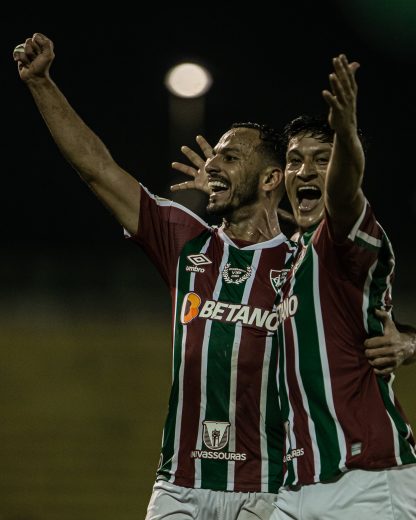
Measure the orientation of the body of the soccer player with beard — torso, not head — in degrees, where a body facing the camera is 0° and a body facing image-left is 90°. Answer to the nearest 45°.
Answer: approximately 0°

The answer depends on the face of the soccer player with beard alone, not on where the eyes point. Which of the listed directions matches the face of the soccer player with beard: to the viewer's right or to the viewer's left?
to the viewer's left
